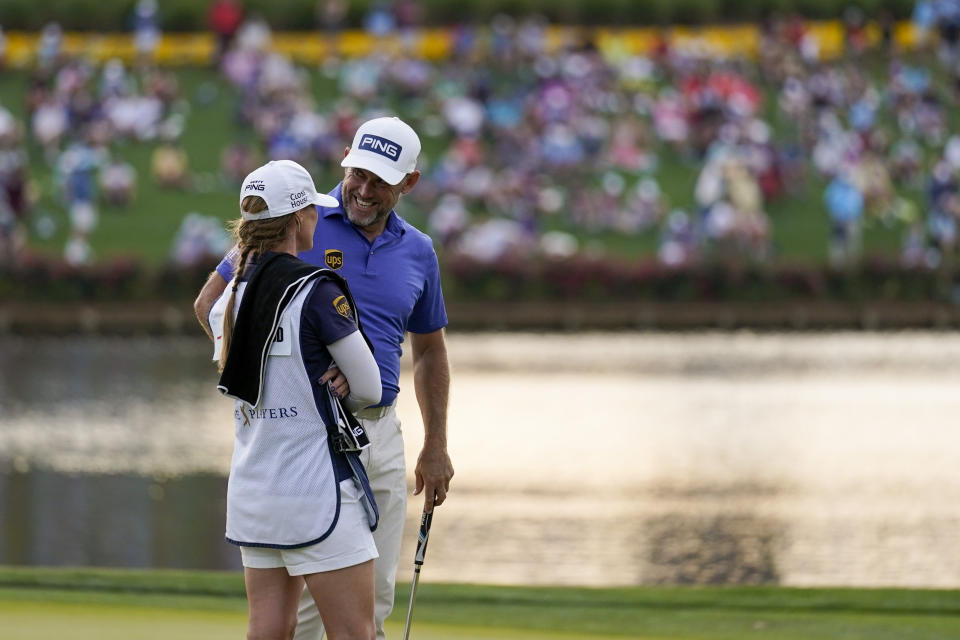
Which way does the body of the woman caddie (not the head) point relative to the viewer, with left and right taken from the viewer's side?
facing away from the viewer and to the right of the viewer

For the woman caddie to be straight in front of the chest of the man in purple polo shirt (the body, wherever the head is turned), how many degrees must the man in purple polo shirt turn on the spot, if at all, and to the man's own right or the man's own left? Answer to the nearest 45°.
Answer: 0° — they already face them

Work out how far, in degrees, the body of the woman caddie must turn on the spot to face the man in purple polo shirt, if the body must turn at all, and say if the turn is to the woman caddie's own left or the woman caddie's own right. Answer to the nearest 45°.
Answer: approximately 45° to the woman caddie's own left

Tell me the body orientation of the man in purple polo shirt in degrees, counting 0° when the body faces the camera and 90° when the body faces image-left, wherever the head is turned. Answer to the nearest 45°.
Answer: approximately 0°

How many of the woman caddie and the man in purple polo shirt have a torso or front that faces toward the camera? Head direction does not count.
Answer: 1
